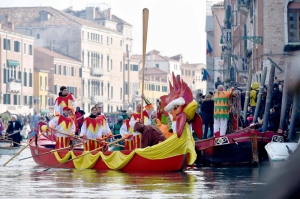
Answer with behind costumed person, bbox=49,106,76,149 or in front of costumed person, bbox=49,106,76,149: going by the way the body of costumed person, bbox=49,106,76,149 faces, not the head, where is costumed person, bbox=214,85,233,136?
in front

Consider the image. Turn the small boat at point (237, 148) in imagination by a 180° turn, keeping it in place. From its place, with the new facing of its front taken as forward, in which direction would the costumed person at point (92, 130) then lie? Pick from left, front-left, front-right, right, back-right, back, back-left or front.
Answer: front-left

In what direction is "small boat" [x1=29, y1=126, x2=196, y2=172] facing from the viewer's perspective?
to the viewer's right

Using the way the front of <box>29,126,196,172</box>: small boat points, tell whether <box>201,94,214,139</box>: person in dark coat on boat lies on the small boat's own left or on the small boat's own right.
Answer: on the small boat's own left

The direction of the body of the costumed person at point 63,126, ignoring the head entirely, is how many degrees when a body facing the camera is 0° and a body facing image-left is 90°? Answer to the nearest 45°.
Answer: approximately 315°

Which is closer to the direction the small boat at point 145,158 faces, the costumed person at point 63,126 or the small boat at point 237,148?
the small boat
